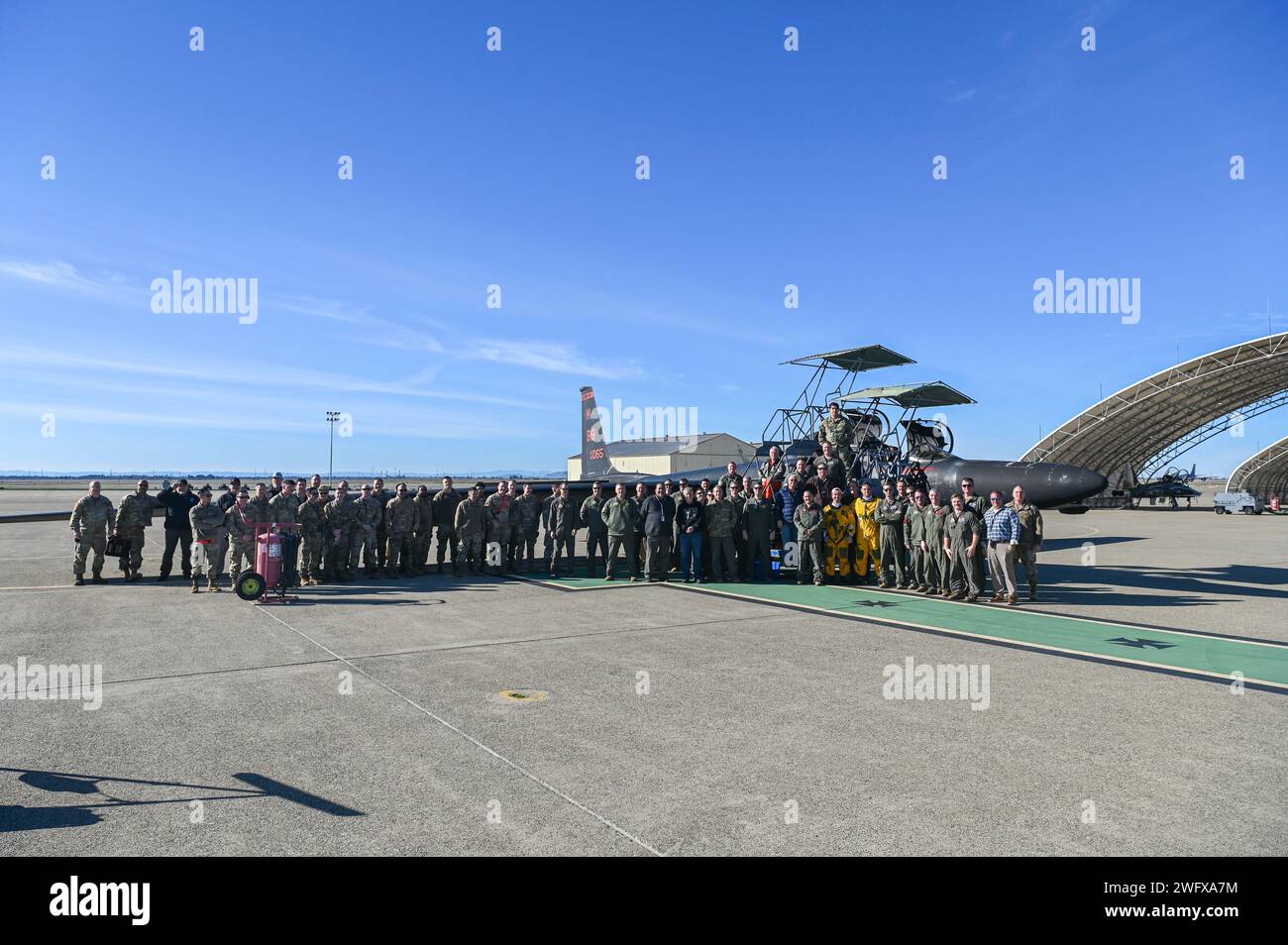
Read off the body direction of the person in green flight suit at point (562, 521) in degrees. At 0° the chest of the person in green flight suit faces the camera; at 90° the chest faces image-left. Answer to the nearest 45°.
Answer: approximately 0°

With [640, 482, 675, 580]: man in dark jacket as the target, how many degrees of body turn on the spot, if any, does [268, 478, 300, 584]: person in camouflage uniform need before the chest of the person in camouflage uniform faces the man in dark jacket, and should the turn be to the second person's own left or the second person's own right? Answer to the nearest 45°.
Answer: approximately 90° to the second person's own left

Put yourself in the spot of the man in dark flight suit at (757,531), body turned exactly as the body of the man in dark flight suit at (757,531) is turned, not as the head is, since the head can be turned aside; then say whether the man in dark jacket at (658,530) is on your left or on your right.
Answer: on your right

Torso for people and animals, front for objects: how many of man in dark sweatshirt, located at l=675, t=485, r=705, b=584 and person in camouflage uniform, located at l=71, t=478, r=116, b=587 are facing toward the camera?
2

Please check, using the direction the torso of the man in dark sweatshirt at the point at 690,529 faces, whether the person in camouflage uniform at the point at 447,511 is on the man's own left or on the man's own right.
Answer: on the man's own right

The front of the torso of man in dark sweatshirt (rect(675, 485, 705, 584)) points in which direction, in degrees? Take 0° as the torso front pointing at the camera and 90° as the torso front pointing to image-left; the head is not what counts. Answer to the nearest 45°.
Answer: approximately 0°
